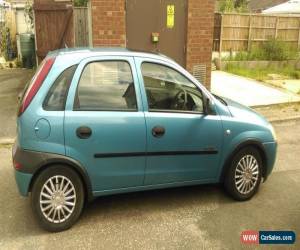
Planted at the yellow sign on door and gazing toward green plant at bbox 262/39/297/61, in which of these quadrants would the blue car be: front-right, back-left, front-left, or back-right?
back-right

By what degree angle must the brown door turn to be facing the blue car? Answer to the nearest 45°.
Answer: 0° — it already faces it

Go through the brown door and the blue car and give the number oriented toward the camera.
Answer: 1

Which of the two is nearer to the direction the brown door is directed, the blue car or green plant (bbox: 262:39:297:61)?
the blue car

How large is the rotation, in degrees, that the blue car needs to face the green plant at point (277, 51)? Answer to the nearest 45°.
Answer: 0° — it already faces it

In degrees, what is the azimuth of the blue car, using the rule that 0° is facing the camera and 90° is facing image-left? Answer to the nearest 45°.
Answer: approximately 225°

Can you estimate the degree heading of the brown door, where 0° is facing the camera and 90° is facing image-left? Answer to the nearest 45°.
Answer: approximately 0°

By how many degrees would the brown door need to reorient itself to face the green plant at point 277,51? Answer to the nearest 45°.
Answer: approximately 135° to its left
